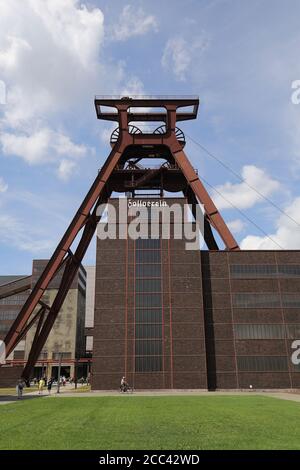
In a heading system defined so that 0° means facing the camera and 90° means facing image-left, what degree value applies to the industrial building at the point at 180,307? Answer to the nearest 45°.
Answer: approximately 0°
